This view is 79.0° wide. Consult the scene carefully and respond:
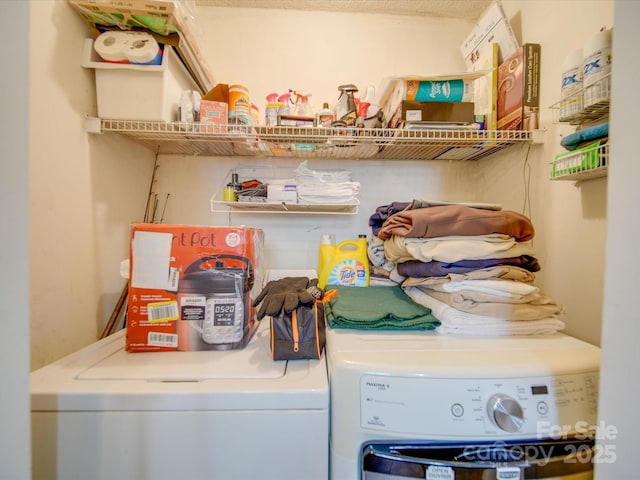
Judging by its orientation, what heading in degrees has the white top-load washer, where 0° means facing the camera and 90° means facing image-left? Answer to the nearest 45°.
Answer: approximately 0°

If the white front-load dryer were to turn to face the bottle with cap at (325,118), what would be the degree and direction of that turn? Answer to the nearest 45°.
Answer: approximately 135° to its right
